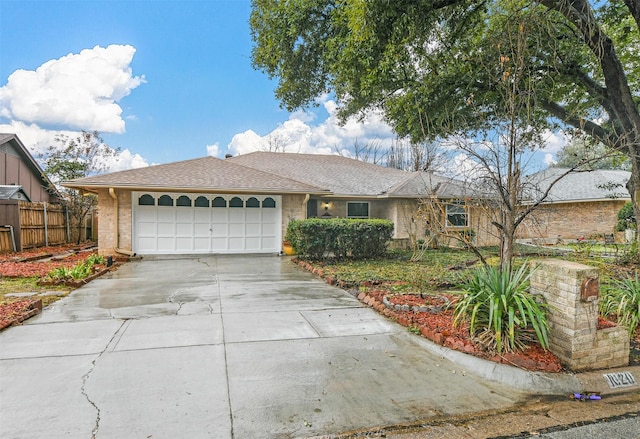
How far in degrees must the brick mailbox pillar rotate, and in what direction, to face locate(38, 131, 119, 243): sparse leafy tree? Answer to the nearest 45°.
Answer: approximately 135° to its right

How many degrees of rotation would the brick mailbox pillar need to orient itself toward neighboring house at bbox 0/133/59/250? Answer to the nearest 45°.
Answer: approximately 135° to its right

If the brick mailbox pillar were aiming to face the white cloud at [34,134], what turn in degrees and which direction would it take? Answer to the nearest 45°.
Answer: approximately 135° to its right

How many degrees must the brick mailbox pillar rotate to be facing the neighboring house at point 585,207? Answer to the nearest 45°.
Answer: approximately 135° to its left

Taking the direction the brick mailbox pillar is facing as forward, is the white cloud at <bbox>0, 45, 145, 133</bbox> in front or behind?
behind

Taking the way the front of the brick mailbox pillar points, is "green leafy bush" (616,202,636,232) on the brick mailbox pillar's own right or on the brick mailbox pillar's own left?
on the brick mailbox pillar's own left

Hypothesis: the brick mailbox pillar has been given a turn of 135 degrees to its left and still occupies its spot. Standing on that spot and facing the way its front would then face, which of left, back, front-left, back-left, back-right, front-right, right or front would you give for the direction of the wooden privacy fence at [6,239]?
left

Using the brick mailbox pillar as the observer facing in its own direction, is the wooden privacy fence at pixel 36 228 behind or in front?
behind

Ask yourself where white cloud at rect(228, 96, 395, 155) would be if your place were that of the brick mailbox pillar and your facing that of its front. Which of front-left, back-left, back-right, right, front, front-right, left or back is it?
back

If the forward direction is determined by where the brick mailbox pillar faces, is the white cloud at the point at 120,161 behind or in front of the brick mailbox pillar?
behind

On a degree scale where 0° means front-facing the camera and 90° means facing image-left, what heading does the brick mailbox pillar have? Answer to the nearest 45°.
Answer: approximately 315°
